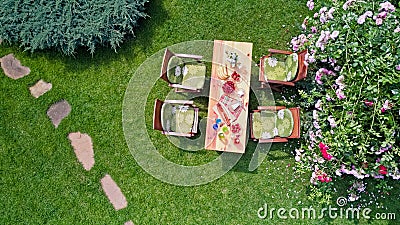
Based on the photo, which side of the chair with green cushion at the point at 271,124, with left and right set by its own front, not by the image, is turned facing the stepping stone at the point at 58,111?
front

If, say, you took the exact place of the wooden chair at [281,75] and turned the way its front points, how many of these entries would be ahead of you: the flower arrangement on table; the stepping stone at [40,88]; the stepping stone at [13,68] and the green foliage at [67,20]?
4

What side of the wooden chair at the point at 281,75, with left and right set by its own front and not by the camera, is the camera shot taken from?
left

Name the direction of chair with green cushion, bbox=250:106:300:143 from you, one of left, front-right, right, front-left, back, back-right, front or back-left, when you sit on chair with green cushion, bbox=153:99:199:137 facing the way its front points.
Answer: front

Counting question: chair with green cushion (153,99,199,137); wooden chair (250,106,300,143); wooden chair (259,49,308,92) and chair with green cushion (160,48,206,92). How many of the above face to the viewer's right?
2

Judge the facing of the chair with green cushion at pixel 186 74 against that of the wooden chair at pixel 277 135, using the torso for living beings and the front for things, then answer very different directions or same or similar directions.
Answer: very different directions

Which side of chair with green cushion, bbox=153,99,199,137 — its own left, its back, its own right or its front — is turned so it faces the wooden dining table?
front

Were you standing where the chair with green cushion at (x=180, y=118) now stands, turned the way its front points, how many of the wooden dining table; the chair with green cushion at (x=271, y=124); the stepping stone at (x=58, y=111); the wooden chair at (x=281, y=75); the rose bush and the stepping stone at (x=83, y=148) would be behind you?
2

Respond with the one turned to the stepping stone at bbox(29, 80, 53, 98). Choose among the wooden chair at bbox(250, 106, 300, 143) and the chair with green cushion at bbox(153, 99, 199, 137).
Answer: the wooden chair

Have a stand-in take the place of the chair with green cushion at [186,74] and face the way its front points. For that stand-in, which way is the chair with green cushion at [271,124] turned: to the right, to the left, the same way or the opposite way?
the opposite way

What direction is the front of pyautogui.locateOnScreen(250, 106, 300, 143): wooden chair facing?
to the viewer's left

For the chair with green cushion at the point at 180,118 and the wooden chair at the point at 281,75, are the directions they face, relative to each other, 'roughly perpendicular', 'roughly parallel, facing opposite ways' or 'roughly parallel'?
roughly parallel, facing opposite ways

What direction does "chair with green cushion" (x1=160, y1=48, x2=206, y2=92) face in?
to the viewer's right

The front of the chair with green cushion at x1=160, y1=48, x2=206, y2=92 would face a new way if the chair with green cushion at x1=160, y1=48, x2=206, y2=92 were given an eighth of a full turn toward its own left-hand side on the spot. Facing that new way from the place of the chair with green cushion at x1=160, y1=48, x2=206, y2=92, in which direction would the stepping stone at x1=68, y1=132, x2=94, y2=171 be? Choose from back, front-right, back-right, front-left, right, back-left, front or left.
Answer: back-left

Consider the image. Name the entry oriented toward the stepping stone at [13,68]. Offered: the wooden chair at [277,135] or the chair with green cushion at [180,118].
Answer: the wooden chair

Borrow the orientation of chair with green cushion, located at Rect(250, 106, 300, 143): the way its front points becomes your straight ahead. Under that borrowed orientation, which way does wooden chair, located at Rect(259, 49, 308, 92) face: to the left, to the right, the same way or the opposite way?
the same way

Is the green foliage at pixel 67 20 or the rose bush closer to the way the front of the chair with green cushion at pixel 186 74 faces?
the rose bush

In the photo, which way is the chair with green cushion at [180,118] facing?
to the viewer's right

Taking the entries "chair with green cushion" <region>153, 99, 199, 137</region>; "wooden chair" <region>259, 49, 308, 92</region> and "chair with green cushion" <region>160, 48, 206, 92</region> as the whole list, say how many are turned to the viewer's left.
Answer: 1
